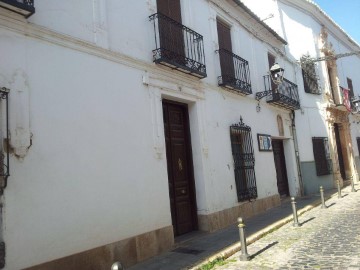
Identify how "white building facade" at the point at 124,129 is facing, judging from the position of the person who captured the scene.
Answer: facing the viewer and to the right of the viewer

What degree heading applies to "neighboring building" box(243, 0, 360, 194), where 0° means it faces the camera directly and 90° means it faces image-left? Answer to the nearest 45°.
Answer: approximately 315°
